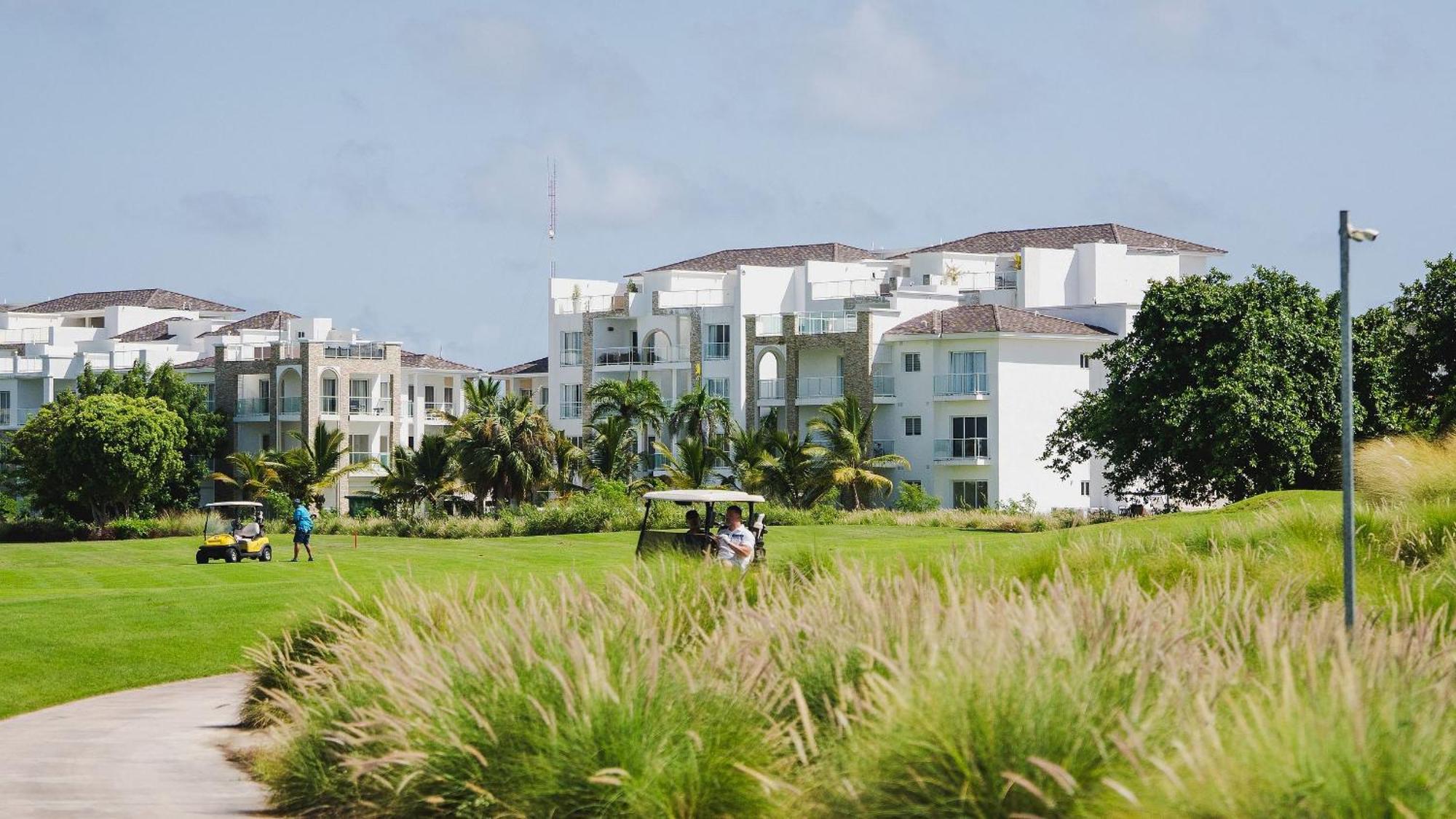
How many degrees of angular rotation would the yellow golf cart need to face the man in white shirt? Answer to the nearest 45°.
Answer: approximately 45° to its left

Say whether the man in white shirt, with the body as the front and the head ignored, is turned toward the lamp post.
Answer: no

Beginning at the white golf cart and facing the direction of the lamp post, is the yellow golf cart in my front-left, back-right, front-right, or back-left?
back-right

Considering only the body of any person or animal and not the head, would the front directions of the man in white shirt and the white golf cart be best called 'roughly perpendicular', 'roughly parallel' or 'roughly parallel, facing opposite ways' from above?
roughly parallel

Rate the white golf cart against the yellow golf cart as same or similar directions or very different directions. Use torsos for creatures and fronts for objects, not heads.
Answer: same or similar directions

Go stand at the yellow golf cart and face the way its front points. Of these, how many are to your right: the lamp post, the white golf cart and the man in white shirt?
0

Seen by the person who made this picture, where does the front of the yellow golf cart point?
facing the viewer and to the left of the viewer

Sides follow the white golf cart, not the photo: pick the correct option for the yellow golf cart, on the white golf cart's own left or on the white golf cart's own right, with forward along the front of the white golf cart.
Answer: on the white golf cart's own right

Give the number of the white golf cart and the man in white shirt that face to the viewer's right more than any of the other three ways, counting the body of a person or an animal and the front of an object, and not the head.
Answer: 0

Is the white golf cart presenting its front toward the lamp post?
no

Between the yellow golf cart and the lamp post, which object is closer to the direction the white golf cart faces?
the lamp post

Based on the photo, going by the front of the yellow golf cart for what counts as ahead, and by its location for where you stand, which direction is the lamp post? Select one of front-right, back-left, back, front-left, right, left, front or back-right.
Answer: front-left

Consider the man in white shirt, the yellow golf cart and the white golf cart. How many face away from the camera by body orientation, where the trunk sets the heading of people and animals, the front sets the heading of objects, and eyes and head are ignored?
0

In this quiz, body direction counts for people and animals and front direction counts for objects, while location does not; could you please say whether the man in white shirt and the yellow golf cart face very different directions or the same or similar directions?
same or similar directions

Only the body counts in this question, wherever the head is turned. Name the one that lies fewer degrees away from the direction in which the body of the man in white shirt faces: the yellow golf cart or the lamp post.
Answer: the lamp post

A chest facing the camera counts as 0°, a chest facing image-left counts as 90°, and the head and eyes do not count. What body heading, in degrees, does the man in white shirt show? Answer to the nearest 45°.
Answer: approximately 45°
